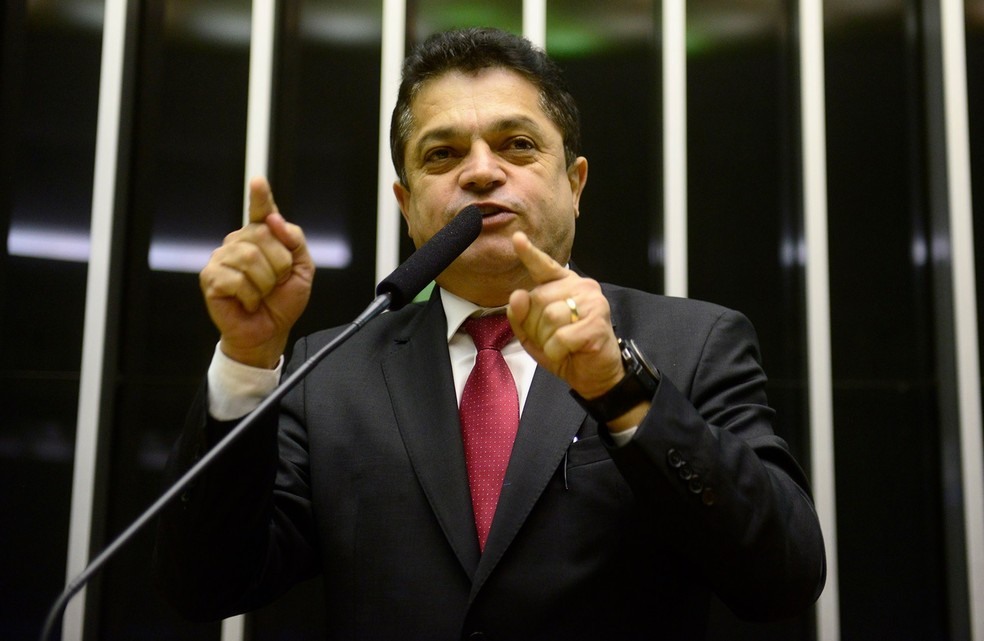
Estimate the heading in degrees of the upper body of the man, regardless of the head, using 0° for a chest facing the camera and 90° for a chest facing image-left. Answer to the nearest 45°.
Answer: approximately 0°

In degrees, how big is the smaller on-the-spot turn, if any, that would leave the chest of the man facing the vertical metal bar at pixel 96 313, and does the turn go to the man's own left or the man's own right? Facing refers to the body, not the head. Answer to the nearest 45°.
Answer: approximately 135° to the man's own right

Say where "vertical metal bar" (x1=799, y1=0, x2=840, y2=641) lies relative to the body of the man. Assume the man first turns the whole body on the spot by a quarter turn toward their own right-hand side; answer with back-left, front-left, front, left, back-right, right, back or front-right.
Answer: back-right

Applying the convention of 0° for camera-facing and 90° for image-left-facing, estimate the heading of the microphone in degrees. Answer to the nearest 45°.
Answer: approximately 225°

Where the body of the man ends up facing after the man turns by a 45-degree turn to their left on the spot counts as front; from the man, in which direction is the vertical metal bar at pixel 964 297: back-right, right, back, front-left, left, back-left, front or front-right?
left
